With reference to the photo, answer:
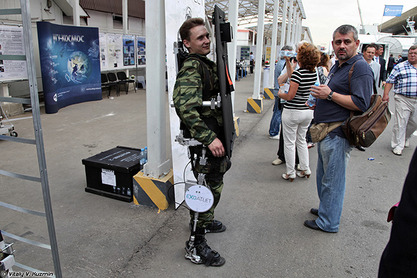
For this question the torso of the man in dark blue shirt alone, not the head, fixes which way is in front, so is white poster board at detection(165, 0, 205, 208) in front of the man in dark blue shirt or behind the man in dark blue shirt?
in front

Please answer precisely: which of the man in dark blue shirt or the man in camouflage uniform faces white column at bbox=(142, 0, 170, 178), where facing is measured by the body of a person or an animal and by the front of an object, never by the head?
the man in dark blue shirt

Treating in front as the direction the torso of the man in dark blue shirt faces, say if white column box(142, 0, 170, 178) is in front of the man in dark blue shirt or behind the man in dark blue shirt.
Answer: in front

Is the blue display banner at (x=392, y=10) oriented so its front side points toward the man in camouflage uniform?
yes

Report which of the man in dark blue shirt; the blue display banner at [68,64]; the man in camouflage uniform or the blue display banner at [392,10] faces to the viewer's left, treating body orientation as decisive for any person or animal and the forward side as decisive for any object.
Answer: the man in dark blue shirt

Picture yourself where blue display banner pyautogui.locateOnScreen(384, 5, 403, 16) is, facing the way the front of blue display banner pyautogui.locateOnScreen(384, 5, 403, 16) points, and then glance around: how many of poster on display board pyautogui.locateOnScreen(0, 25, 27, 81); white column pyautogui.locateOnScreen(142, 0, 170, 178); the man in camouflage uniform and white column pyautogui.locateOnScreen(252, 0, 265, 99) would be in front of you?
4

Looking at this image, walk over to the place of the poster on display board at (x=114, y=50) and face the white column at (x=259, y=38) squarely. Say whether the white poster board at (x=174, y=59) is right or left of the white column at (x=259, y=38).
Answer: right

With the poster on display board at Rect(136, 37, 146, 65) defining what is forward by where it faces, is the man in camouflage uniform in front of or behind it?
in front

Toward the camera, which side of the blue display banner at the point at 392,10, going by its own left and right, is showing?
front

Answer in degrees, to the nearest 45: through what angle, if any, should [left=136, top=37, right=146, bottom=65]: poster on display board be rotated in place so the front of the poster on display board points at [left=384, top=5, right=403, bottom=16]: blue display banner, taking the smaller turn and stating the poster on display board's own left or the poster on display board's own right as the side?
approximately 90° to the poster on display board's own left

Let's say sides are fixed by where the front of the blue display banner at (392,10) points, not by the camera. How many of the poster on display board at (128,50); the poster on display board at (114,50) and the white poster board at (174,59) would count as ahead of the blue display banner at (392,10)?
3

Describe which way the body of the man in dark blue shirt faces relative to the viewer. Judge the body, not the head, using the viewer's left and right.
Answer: facing to the left of the viewer

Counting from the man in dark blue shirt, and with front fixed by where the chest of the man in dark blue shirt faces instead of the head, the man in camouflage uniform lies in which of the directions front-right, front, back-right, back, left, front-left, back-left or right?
front-left

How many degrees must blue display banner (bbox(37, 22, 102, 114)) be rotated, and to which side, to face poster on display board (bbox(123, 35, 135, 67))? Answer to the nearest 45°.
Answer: approximately 90° to its left
